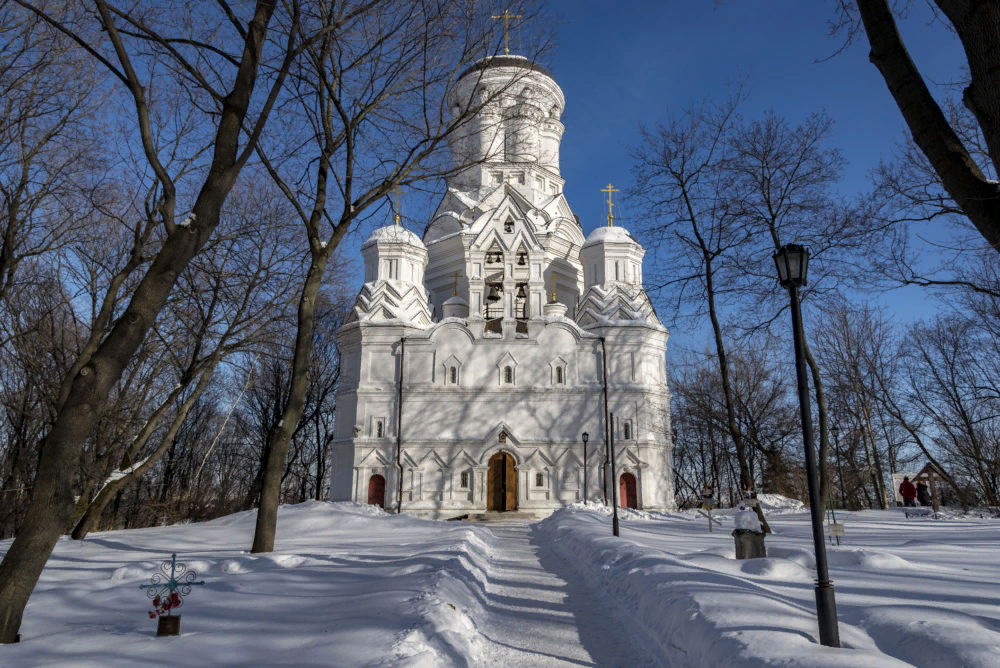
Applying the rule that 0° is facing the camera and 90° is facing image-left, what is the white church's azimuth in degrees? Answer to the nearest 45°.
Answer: approximately 0°

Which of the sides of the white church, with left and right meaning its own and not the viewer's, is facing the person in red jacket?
left

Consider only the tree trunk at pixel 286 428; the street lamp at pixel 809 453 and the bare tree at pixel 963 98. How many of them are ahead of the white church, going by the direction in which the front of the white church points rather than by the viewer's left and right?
3

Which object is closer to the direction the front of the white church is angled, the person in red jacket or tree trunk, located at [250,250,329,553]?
the tree trunk

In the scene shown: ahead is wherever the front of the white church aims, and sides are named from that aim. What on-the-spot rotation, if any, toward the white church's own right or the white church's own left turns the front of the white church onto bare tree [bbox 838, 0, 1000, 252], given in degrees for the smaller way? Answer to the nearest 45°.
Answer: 0° — it already faces it

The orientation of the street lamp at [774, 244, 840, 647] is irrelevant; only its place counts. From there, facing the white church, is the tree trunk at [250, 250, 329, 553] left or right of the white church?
left

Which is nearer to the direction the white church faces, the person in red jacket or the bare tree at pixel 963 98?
the bare tree

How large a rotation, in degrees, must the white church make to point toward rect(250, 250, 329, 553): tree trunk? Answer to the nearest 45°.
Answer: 0° — it already faces it

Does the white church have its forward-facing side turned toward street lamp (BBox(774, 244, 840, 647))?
yes
